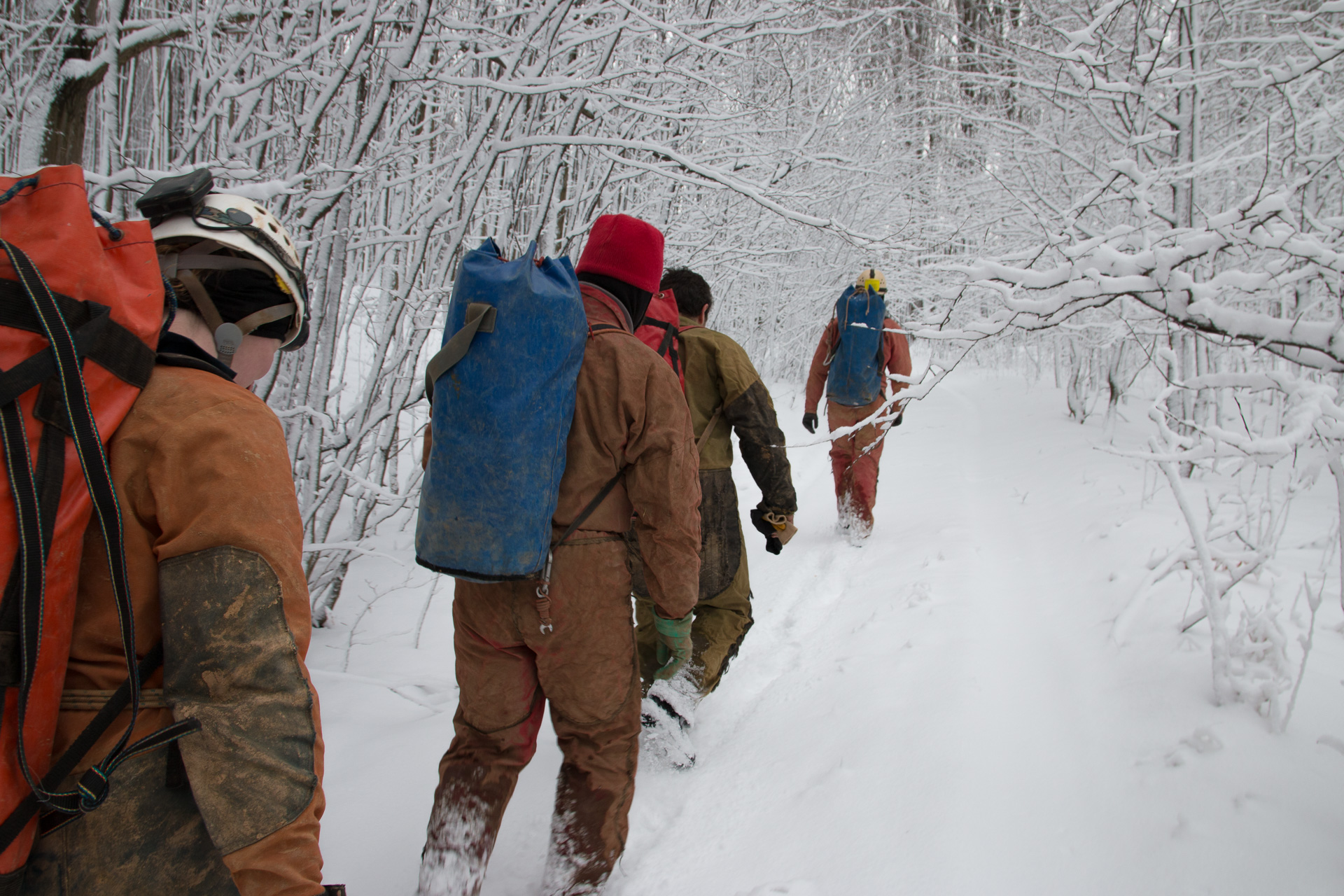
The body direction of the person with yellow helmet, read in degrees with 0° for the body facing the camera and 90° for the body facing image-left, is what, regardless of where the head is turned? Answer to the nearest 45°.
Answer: approximately 180°

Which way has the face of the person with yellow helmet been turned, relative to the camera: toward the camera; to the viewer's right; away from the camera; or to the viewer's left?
away from the camera

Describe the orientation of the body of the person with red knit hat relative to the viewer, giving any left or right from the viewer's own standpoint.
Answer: facing away from the viewer and to the right of the viewer

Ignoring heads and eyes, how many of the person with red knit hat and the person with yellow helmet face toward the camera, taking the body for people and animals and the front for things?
0

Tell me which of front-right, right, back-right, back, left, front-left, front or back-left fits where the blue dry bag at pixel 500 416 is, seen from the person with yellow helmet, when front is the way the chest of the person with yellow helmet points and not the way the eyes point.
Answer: back
